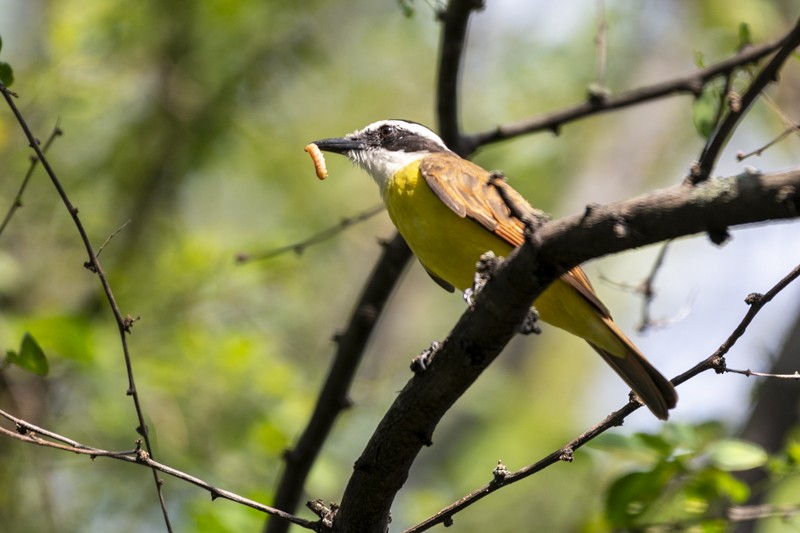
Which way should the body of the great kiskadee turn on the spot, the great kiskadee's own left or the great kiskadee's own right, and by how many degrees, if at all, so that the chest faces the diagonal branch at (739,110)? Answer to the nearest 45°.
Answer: approximately 135° to the great kiskadee's own left

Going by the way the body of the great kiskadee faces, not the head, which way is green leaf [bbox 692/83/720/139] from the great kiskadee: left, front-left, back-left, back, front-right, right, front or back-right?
back

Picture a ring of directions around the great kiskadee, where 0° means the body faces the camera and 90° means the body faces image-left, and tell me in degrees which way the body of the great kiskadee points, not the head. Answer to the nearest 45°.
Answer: approximately 90°
